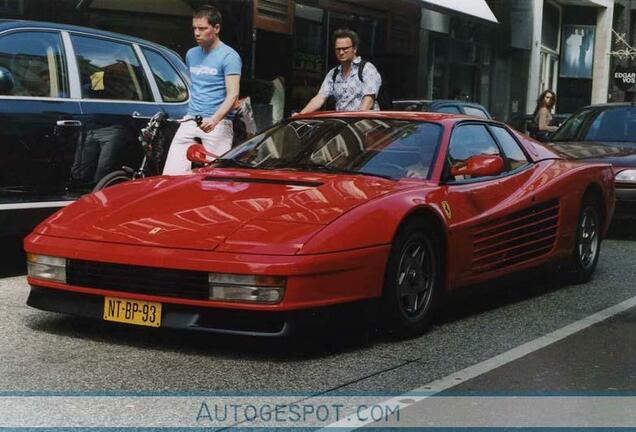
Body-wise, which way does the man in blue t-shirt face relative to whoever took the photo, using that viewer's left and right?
facing the viewer and to the left of the viewer

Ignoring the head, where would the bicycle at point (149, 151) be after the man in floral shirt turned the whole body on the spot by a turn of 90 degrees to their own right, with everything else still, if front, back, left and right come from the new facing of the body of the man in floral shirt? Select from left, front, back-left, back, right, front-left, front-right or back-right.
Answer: left

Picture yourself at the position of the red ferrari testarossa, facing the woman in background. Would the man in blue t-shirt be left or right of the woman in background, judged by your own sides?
left

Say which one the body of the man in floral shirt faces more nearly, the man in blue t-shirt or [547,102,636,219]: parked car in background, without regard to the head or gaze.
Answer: the man in blue t-shirt

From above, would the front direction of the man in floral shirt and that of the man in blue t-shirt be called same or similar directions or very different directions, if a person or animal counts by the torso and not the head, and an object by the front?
same or similar directions

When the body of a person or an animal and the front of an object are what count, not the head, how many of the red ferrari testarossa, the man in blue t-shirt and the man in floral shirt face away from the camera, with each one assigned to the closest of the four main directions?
0

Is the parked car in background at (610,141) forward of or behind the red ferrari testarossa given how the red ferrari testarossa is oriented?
behind

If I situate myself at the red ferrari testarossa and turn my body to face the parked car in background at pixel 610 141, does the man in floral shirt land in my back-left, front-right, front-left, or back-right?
front-left

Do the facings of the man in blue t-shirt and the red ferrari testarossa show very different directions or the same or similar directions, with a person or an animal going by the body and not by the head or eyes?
same or similar directions

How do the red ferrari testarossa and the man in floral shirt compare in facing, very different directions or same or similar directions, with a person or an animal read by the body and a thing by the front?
same or similar directions

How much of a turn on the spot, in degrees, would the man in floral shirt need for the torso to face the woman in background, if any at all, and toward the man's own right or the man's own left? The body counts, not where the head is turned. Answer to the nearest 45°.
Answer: approximately 180°

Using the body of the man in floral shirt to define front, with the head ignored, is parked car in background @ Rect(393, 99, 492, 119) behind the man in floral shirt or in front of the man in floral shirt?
behind

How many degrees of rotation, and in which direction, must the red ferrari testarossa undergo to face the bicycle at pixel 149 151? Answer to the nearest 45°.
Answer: approximately 90° to its right
